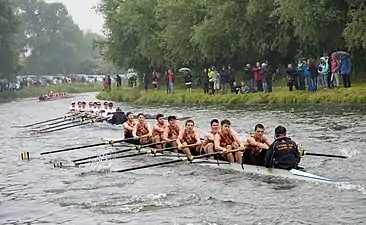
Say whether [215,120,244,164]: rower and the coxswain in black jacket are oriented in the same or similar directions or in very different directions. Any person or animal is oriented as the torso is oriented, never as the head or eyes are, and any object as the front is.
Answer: very different directions

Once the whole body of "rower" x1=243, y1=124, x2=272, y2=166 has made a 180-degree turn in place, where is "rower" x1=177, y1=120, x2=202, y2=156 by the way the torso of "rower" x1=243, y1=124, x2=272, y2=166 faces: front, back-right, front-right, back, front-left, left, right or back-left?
front

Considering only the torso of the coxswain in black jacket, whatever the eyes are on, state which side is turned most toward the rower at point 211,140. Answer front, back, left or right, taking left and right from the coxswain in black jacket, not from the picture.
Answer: front

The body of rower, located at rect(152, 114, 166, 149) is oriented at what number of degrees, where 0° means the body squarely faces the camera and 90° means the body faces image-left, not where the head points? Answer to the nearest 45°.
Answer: approximately 315°

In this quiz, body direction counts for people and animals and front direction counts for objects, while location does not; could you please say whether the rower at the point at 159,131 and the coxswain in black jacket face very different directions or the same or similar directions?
very different directions

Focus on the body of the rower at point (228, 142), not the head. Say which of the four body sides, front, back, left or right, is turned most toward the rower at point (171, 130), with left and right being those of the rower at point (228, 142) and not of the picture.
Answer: back

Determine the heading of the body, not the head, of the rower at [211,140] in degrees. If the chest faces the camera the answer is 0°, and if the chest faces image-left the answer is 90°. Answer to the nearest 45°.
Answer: approximately 315°
